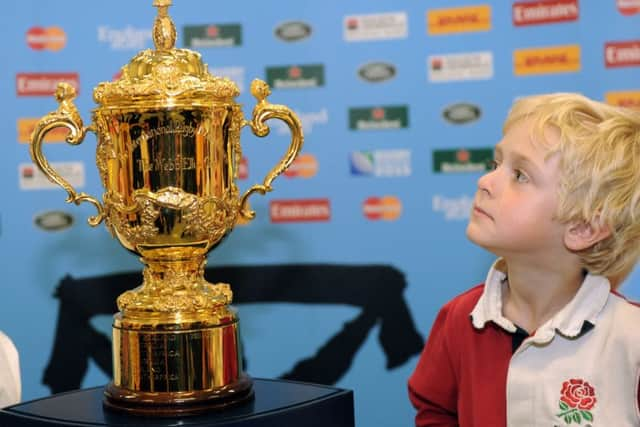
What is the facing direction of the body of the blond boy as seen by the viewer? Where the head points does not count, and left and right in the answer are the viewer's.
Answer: facing the viewer and to the left of the viewer

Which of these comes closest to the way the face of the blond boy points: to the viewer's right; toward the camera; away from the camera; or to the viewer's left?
to the viewer's left
